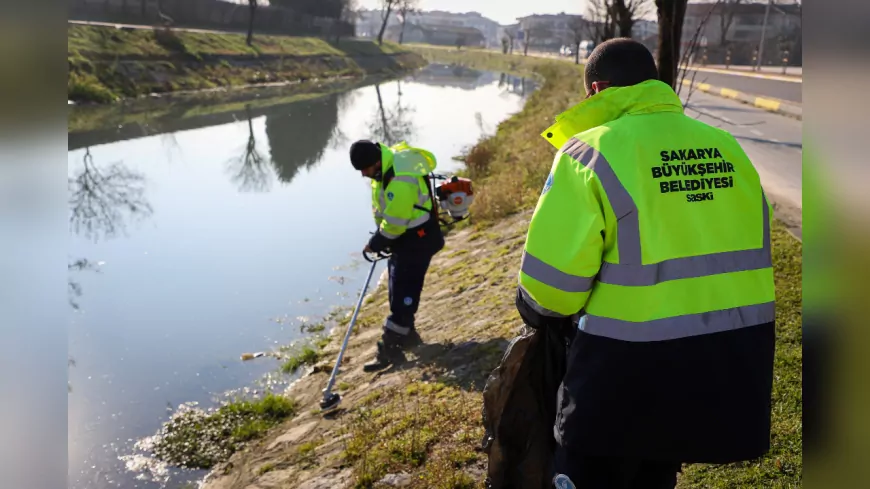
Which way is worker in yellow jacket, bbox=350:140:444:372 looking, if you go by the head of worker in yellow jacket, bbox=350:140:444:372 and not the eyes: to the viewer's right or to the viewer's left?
to the viewer's left

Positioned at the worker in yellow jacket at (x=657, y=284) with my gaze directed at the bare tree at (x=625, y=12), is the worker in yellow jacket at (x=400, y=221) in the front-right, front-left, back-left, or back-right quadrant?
front-left

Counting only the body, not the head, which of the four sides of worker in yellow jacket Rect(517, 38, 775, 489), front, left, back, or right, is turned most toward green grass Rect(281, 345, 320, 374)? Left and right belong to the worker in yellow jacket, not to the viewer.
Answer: front

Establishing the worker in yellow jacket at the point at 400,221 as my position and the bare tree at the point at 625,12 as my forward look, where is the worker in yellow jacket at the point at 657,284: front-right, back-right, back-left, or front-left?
back-right

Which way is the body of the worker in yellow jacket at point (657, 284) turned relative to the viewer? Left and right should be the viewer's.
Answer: facing away from the viewer and to the left of the viewer

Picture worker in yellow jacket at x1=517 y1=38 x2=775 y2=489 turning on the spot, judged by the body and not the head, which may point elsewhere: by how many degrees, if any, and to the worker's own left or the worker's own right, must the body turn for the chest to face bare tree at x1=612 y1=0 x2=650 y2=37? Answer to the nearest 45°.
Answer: approximately 45° to the worker's own right

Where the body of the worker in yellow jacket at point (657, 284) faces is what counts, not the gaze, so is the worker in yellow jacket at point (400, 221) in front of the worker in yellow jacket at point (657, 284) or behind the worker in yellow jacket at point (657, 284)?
in front

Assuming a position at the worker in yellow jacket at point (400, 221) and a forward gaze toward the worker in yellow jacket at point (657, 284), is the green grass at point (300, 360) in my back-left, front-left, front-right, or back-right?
back-right
